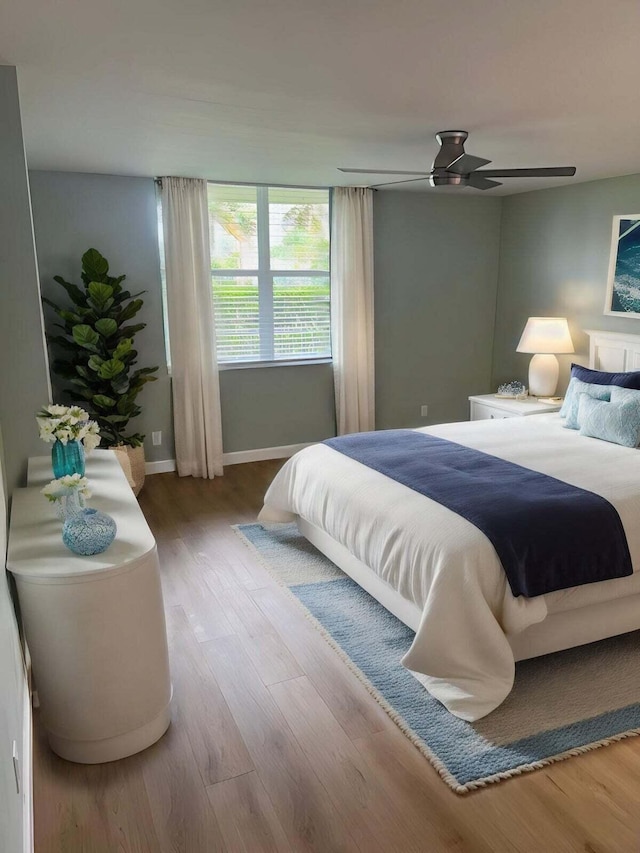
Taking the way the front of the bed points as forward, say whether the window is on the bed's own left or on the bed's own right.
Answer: on the bed's own right

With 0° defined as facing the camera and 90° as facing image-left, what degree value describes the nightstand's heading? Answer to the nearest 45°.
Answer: approximately 45°

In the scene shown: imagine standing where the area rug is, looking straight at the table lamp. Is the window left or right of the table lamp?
left

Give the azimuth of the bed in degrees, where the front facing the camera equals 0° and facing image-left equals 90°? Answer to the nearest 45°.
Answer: approximately 45°

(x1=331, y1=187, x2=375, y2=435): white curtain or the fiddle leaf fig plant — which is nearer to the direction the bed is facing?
the fiddle leaf fig plant

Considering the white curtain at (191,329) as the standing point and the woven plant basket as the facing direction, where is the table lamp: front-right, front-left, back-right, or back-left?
back-left

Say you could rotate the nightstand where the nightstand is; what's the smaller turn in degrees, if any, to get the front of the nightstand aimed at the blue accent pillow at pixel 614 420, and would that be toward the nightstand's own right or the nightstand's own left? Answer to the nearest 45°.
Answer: approximately 90° to the nightstand's own left

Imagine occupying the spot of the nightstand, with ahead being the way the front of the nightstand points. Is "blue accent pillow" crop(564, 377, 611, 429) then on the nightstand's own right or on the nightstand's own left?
on the nightstand's own left
